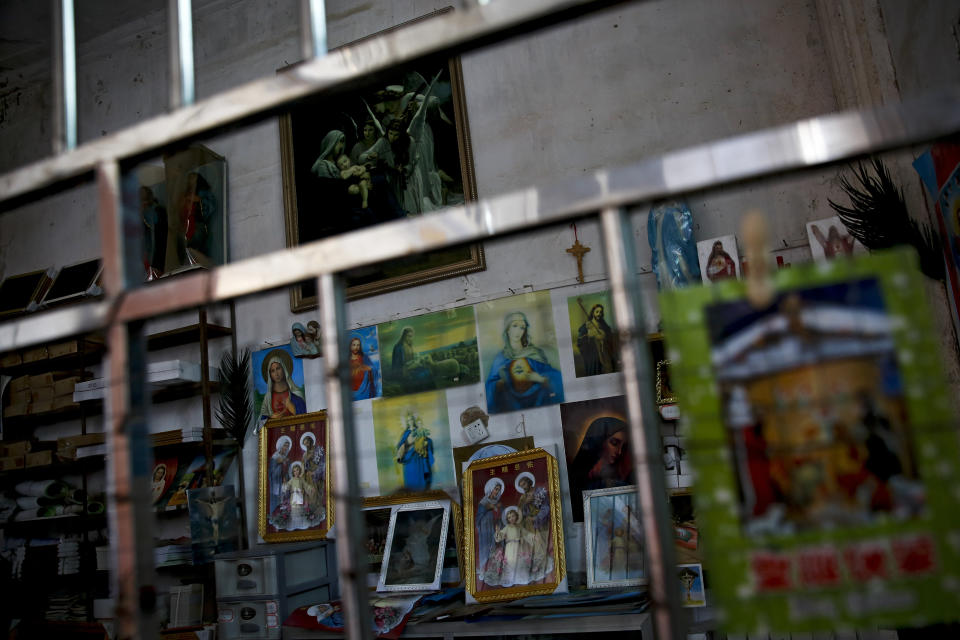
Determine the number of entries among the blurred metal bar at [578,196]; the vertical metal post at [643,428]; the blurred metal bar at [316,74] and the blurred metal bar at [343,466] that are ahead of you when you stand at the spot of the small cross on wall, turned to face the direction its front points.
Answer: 4

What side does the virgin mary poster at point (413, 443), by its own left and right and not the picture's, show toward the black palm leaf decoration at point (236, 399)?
right

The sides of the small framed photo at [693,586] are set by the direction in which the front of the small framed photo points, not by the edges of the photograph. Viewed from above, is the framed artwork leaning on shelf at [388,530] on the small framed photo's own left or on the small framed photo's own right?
on the small framed photo's own right

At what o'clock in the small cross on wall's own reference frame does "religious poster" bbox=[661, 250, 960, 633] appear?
The religious poster is roughly at 12 o'clock from the small cross on wall.

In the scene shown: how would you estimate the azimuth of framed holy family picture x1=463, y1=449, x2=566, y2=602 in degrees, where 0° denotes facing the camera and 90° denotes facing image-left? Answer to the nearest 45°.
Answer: approximately 0°

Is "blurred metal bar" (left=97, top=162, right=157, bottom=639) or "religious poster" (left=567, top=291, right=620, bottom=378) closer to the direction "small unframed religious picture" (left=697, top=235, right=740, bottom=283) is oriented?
the blurred metal bar

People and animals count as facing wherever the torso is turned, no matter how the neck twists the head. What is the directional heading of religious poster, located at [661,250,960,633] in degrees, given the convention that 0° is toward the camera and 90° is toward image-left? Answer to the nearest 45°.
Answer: approximately 0°
